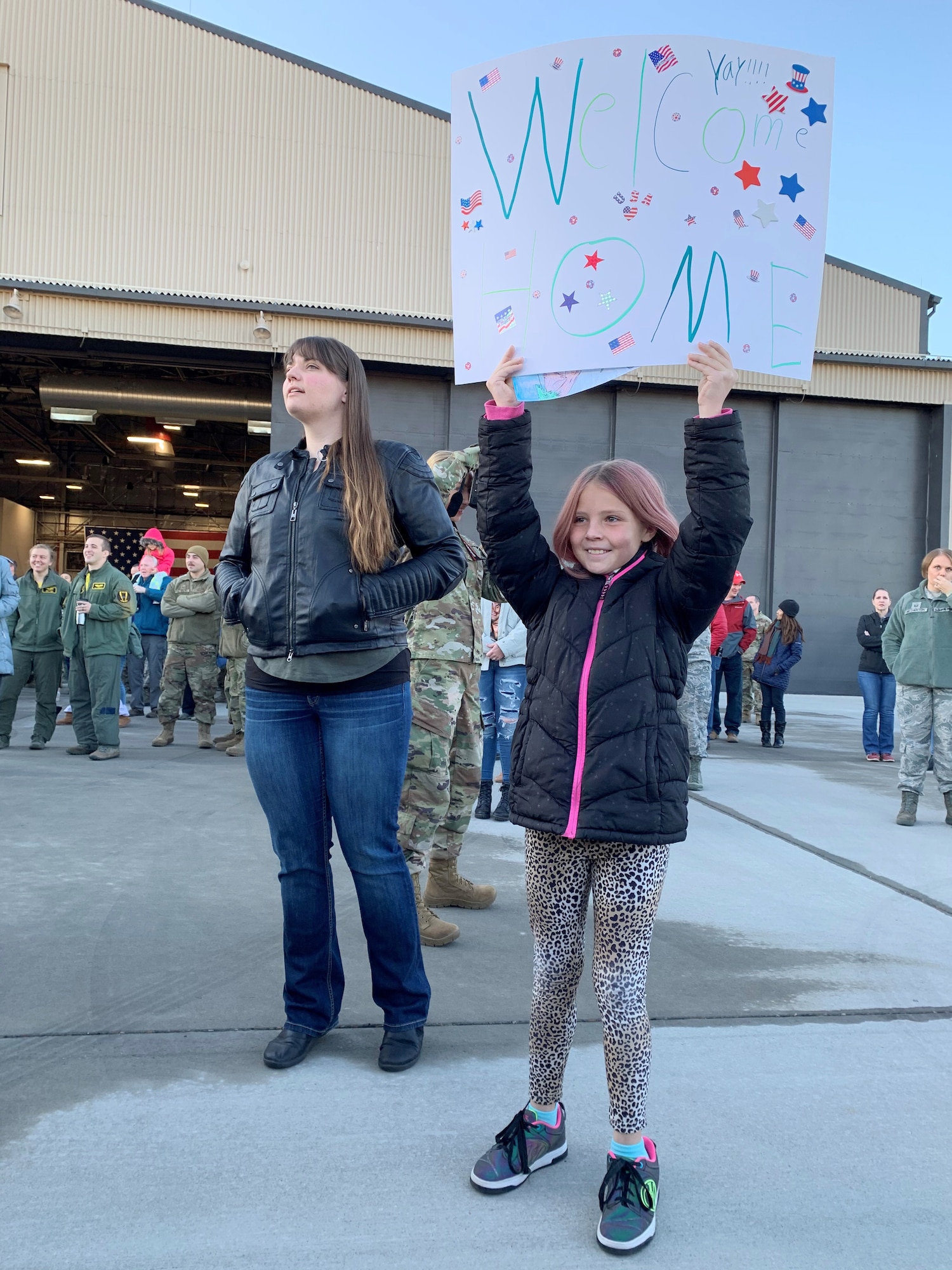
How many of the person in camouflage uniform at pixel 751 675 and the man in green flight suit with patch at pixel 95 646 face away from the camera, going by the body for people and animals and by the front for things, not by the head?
0

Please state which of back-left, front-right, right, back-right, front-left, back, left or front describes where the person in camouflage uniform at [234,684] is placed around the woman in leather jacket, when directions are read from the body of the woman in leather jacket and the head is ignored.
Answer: back-right

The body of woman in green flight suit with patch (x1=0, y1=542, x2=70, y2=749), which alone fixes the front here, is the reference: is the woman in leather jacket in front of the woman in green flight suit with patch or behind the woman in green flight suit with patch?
in front

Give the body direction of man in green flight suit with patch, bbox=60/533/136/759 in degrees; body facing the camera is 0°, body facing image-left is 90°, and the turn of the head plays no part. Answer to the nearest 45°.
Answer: approximately 45°

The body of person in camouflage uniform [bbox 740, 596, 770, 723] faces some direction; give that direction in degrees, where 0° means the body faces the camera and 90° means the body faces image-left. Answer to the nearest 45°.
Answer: approximately 45°

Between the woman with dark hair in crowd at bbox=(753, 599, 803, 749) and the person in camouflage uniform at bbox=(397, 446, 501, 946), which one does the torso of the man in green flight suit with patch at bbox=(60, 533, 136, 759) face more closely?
the person in camouflage uniform

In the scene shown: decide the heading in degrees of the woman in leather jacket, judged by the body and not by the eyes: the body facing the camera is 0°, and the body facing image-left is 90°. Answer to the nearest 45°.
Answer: approximately 45°

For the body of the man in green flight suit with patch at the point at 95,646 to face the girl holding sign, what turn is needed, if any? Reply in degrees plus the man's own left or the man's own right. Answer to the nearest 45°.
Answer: approximately 45° to the man's own left
